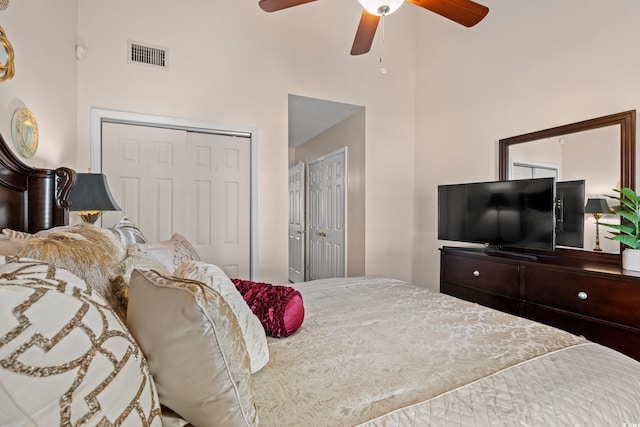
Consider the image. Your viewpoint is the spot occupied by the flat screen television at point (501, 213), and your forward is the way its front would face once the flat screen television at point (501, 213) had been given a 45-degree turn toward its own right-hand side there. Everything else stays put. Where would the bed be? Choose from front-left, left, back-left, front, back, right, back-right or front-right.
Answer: left

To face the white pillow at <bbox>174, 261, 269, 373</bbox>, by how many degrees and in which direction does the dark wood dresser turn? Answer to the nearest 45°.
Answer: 0° — it already faces it

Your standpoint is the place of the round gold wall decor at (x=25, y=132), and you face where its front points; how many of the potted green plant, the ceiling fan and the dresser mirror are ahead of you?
3

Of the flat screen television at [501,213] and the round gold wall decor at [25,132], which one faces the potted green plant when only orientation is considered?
the round gold wall decor

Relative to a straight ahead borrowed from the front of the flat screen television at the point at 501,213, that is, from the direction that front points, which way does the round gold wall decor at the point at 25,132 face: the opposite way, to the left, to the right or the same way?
the opposite way

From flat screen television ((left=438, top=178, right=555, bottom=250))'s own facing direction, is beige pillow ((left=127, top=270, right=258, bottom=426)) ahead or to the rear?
ahead

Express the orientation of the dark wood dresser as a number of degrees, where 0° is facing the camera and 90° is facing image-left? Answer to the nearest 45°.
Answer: approximately 45°

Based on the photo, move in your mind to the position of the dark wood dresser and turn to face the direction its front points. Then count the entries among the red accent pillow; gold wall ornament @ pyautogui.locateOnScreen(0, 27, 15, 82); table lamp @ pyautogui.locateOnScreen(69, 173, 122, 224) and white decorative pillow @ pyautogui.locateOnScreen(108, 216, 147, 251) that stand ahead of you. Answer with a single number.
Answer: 4

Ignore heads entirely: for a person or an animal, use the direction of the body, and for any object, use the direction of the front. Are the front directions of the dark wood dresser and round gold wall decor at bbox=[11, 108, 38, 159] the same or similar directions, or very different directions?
very different directions

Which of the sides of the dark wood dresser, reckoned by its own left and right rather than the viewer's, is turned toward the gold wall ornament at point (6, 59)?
front

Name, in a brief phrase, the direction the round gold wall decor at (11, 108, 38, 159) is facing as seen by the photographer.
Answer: facing the viewer and to the right of the viewer

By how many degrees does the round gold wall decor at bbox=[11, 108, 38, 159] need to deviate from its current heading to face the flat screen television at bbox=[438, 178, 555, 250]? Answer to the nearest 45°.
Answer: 0° — it already faces it

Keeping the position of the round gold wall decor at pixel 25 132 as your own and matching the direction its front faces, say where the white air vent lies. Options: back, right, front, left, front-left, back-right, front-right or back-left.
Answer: left

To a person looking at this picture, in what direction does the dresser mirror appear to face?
facing the viewer and to the left of the viewer

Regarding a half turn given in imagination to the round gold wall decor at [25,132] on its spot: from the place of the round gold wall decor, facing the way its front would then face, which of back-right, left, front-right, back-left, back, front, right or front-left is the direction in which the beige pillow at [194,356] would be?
back-left
